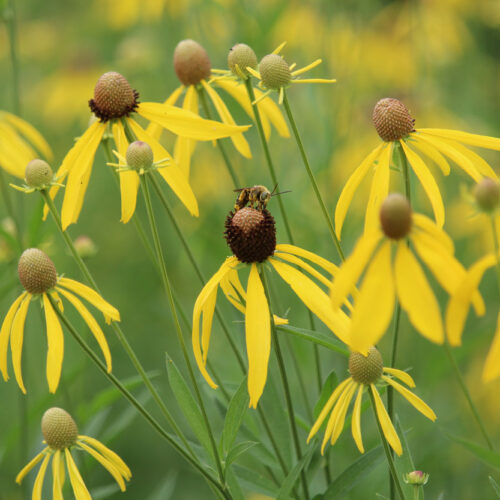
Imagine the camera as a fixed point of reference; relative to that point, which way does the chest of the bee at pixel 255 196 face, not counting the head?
to the viewer's right
